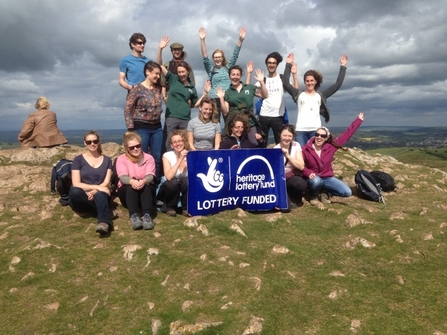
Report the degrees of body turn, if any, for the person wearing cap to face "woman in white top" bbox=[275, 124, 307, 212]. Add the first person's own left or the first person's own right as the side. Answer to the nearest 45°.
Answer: approximately 45° to the first person's own left

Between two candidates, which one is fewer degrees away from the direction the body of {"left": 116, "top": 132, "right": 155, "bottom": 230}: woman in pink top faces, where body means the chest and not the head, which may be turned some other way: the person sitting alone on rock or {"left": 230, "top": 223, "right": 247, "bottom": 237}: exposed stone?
the exposed stone

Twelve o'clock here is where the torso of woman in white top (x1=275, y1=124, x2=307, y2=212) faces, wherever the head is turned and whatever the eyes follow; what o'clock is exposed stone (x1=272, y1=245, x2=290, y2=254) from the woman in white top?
The exposed stone is roughly at 12 o'clock from the woman in white top.

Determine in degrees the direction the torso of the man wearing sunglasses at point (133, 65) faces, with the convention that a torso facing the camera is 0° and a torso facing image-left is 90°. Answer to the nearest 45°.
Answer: approximately 315°

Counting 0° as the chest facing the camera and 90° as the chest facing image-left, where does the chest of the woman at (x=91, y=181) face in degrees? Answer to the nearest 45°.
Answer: approximately 0°

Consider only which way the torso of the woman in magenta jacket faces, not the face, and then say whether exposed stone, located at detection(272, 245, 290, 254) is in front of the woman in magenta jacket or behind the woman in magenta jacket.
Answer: in front

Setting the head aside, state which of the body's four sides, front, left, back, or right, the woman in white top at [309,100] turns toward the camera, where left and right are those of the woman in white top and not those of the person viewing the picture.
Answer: front

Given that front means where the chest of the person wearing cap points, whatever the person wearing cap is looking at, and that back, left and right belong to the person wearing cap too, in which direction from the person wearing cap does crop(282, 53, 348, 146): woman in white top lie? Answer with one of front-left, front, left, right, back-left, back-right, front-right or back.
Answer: left

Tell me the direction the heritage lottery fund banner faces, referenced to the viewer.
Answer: facing the viewer

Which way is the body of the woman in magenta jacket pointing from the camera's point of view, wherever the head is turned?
toward the camera

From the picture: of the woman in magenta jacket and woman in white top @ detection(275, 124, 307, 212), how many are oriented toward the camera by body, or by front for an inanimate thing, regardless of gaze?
2
